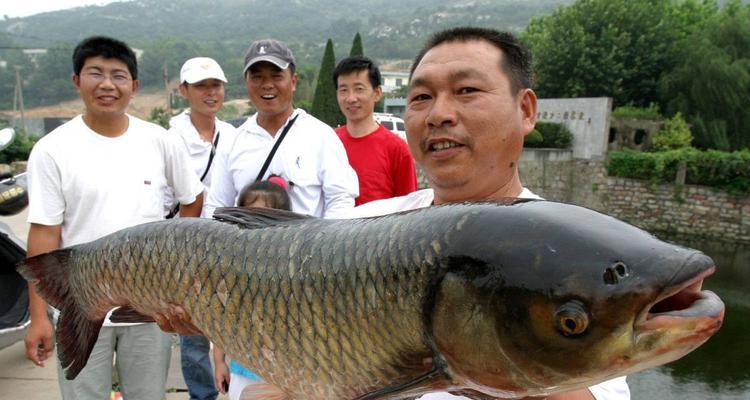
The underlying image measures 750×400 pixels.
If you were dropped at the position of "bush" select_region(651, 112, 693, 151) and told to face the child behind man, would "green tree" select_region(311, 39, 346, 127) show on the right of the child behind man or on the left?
right

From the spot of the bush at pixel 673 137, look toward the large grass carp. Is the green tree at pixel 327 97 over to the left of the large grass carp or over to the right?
right

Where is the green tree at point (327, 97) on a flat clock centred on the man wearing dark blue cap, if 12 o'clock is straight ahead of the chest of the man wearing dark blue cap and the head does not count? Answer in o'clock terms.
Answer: The green tree is roughly at 6 o'clock from the man wearing dark blue cap.

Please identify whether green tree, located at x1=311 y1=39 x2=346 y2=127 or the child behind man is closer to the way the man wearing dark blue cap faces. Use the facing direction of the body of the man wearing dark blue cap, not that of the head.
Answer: the child behind man

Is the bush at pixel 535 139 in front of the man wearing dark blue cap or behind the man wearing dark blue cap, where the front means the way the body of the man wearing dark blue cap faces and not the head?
behind

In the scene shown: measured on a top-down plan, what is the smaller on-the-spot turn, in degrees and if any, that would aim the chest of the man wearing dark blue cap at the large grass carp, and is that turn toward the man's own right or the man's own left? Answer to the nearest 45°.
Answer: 0° — they already face it

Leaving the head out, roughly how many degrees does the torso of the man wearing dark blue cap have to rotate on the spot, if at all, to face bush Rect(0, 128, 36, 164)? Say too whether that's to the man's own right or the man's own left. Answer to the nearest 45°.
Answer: approximately 135° to the man's own right

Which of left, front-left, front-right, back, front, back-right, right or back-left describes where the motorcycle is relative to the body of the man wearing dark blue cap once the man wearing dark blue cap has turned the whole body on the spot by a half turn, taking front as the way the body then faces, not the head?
front-left

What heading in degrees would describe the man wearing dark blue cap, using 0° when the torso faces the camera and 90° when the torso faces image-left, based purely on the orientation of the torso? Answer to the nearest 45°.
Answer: approximately 0°

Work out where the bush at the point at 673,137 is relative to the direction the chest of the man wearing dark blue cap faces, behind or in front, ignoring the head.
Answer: behind

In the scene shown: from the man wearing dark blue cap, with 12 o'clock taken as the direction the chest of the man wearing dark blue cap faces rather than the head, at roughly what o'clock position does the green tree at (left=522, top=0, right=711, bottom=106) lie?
The green tree is roughly at 7 o'clock from the man wearing dark blue cap.

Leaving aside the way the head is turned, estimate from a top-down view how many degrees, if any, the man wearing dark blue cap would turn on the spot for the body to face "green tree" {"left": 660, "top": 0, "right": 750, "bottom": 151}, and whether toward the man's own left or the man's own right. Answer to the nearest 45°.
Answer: approximately 135° to the man's own left

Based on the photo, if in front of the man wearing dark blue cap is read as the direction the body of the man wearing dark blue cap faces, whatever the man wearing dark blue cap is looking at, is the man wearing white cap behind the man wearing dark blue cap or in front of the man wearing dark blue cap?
behind

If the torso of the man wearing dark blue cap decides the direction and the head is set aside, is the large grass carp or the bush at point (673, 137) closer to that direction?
the large grass carp
